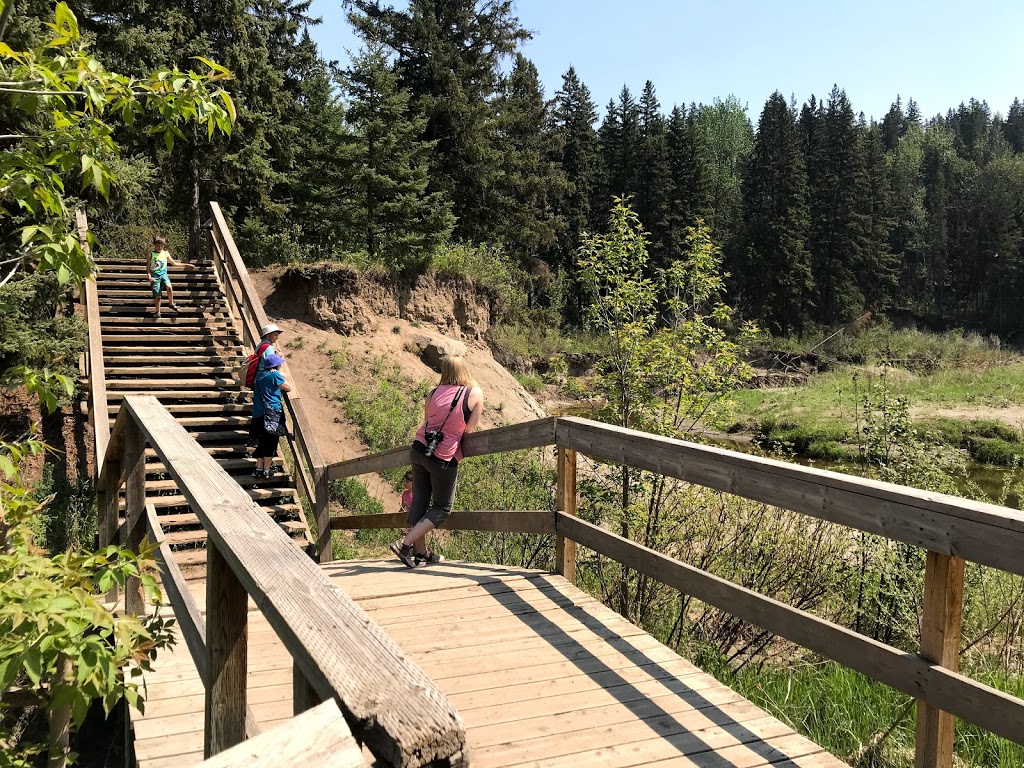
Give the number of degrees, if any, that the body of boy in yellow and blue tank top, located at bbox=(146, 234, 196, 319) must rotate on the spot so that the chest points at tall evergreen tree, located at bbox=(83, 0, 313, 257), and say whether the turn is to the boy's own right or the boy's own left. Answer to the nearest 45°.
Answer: approximately 180°

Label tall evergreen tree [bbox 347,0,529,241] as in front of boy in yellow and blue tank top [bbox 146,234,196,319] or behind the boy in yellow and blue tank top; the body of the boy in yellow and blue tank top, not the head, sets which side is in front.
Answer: behind

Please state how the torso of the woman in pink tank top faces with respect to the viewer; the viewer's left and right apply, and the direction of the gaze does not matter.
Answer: facing away from the viewer and to the right of the viewer

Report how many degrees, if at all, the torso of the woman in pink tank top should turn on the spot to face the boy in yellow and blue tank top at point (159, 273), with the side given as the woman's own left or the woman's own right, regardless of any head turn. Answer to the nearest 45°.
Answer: approximately 90° to the woman's own left

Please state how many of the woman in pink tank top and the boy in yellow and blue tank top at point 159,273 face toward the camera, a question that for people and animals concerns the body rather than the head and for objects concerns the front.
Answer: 1

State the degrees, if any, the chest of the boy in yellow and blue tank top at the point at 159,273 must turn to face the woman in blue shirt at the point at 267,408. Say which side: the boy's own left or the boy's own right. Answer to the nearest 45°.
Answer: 0° — they already face them

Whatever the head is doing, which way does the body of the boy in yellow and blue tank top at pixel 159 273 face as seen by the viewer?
toward the camera

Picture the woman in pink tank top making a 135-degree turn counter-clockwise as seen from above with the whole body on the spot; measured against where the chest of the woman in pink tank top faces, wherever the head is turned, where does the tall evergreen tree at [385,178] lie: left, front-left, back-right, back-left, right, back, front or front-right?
right

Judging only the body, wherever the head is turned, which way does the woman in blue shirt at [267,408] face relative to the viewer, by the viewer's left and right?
facing away from the viewer and to the right of the viewer
